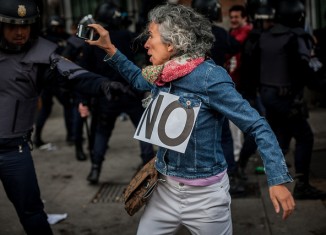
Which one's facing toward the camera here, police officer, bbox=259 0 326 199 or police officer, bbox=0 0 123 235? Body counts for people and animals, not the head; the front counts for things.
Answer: police officer, bbox=0 0 123 235

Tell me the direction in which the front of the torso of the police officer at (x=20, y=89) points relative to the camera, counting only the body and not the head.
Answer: toward the camera

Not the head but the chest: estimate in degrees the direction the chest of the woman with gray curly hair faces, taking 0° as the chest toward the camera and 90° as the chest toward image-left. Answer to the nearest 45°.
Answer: approximately 45°

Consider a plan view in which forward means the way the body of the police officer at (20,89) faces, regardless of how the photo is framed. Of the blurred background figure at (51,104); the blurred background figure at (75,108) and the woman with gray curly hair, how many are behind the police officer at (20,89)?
2

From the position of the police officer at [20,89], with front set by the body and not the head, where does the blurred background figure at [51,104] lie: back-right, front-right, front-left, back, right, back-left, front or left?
back

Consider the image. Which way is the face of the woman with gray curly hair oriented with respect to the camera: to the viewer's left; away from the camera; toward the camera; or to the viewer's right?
to the viewer's left

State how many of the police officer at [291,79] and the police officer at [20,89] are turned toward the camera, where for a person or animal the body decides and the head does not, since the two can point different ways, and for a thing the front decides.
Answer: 1

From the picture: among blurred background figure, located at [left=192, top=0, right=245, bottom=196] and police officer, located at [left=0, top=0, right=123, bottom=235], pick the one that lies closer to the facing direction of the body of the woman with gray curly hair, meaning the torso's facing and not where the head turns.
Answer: the police officer

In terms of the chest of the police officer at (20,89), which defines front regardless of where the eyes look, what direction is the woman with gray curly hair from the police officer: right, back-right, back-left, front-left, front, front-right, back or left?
front-left
